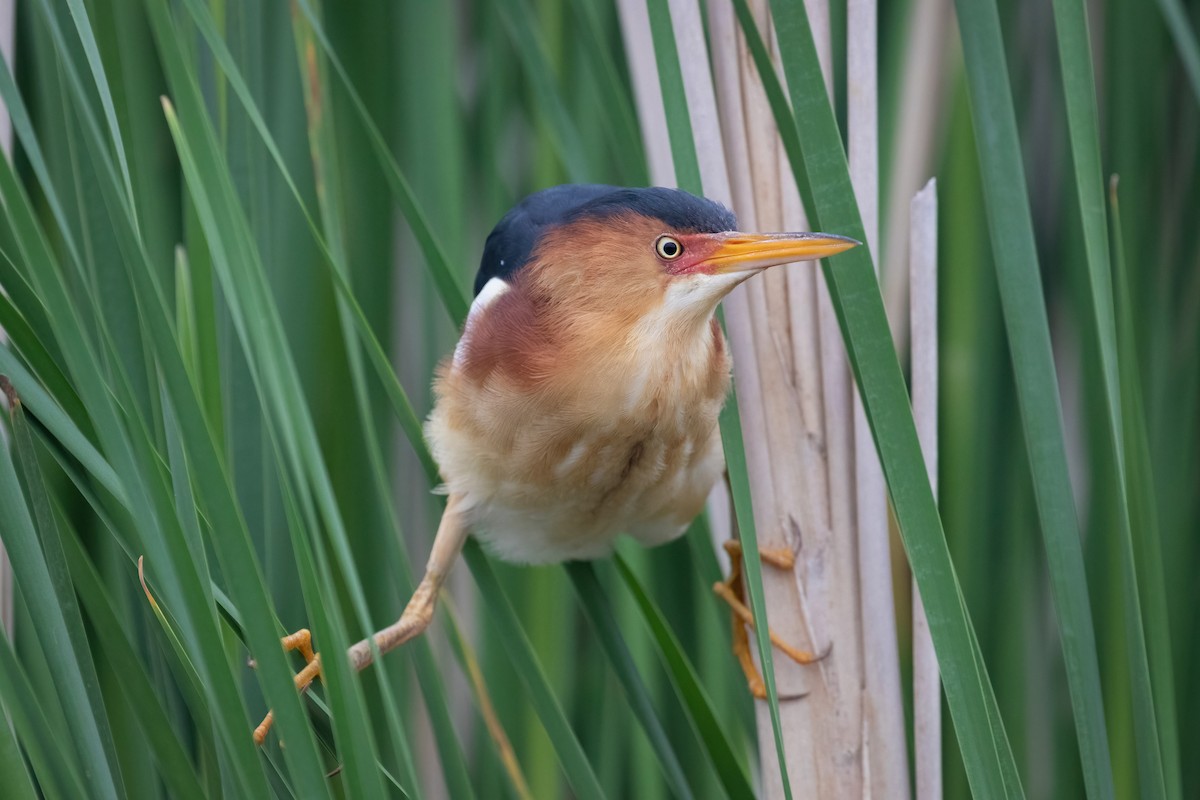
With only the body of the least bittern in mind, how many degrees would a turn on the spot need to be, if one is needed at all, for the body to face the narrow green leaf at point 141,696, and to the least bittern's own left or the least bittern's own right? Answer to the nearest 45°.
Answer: approximately 90° to the least bittern's own right

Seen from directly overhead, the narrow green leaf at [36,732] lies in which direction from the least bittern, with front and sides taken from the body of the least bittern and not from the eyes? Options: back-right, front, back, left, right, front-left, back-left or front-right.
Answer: right

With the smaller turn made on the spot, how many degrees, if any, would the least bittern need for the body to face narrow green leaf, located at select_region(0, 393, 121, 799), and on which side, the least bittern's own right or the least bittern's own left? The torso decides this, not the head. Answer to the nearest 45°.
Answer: approximately 90° to the least bittern's own right

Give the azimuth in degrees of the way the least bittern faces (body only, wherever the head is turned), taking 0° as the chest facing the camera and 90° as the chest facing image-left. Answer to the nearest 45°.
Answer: approximately 315°

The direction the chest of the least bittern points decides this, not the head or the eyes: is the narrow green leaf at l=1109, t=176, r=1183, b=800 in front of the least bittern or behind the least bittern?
in front

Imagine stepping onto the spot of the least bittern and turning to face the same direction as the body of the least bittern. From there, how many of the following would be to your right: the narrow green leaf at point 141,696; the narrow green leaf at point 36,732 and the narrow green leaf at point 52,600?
3
